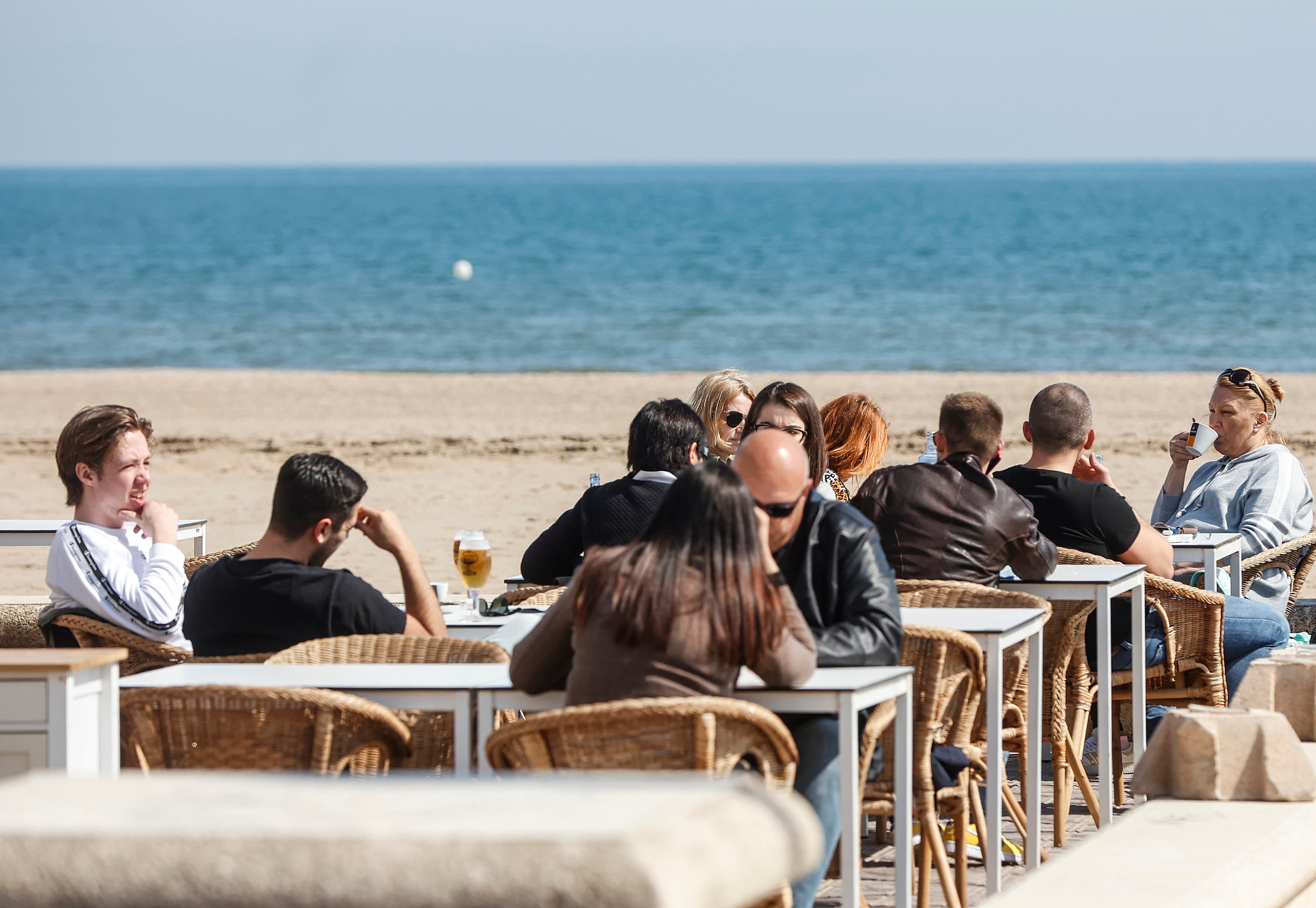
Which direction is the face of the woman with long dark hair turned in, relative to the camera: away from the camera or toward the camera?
away from the camera

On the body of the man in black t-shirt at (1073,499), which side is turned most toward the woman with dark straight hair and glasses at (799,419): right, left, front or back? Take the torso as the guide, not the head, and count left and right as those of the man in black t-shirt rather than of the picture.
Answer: left

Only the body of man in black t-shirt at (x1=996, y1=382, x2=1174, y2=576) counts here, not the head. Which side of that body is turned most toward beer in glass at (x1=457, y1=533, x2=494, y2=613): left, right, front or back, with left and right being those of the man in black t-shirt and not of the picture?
back

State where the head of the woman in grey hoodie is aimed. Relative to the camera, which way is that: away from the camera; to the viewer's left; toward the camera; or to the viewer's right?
to the viewer's left

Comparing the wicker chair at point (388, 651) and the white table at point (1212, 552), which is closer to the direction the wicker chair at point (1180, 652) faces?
the white table

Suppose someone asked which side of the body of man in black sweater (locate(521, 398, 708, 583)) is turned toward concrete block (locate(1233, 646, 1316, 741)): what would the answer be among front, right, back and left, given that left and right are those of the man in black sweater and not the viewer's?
right

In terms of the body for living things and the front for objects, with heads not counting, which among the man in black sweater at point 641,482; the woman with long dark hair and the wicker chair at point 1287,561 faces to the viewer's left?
the wicker chair
